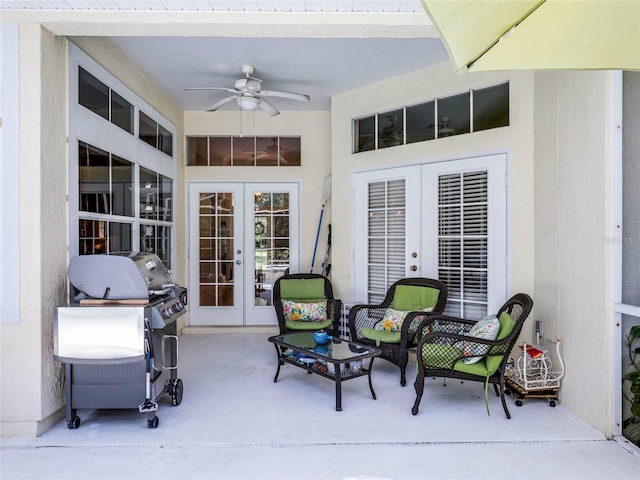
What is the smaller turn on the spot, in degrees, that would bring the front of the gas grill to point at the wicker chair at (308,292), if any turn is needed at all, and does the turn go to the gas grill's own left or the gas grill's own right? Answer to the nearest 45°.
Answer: approximately 45° to the gas grill's own left

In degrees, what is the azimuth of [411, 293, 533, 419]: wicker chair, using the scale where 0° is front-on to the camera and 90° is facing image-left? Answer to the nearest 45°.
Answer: approximately 90°

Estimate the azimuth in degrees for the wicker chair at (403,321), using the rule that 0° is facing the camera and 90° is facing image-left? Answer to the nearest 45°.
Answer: approximately 45°

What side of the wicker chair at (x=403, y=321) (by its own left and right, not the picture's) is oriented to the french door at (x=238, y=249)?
right

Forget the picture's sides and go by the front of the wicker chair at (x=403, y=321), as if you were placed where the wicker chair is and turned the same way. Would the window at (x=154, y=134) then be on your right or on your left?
on your right

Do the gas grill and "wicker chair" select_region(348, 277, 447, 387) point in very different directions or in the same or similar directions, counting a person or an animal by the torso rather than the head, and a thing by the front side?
very different directions

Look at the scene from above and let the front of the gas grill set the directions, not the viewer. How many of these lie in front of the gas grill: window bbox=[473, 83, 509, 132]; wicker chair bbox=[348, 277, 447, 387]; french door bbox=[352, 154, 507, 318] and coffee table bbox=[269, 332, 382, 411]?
4

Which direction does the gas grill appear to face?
to the viewer's right

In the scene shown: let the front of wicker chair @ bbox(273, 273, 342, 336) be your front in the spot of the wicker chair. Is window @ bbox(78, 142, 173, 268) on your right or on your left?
on your right
